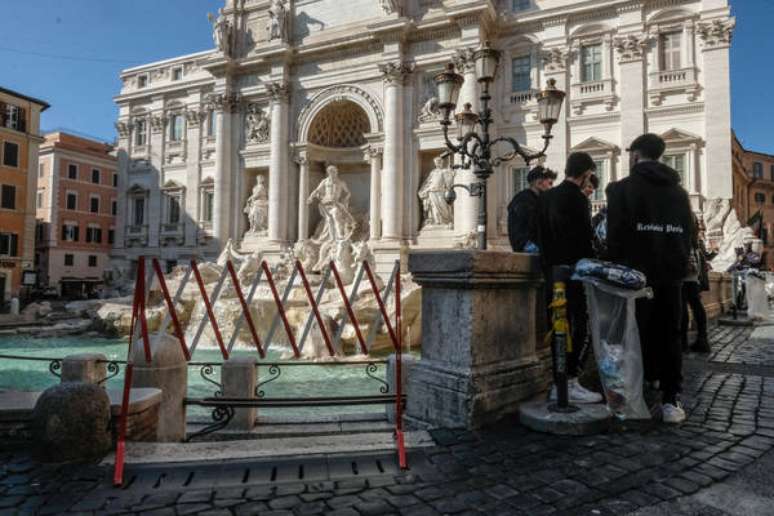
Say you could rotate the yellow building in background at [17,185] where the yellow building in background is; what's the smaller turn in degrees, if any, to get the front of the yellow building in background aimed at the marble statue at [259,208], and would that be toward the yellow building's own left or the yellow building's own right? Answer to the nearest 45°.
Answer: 0° — it already faces it

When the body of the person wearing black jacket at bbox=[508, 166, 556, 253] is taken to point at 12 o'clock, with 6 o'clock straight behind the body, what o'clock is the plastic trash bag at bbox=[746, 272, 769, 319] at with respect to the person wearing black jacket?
The plastic trash bag is roughly at 10 o'clock from the person wearing black jacket.

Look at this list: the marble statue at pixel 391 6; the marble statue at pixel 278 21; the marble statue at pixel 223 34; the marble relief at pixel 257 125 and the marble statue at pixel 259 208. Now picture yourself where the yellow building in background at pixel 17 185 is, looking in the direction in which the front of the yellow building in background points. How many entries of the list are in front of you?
5

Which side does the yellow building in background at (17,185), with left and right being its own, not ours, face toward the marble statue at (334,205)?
front

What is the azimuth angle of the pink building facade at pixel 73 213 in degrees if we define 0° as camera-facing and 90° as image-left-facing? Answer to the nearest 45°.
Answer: approximately 315°

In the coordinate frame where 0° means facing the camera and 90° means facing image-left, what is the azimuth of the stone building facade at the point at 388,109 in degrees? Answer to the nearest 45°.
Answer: approximately 45°

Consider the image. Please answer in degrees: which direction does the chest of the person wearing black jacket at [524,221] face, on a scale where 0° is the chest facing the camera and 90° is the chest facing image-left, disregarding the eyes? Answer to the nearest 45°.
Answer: approximately 270°
